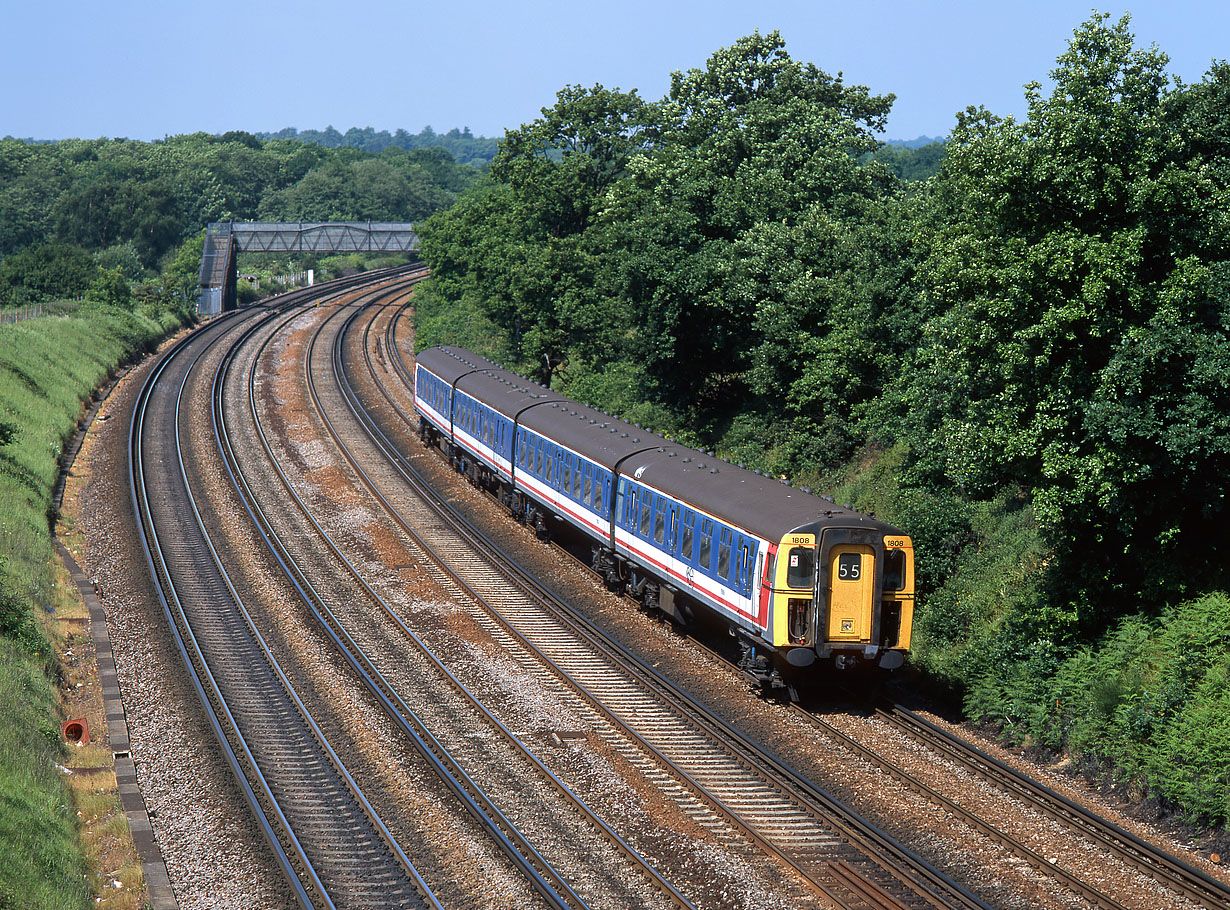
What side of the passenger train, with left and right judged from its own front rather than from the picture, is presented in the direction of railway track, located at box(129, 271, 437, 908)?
right

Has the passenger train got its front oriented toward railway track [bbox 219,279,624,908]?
no

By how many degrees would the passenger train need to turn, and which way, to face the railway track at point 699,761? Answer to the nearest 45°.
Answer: approximately 45° to its right

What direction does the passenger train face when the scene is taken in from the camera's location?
facing the viewer and to the right of the viewer

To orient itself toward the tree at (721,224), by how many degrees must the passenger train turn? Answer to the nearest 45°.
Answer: approximately 135° to its left
